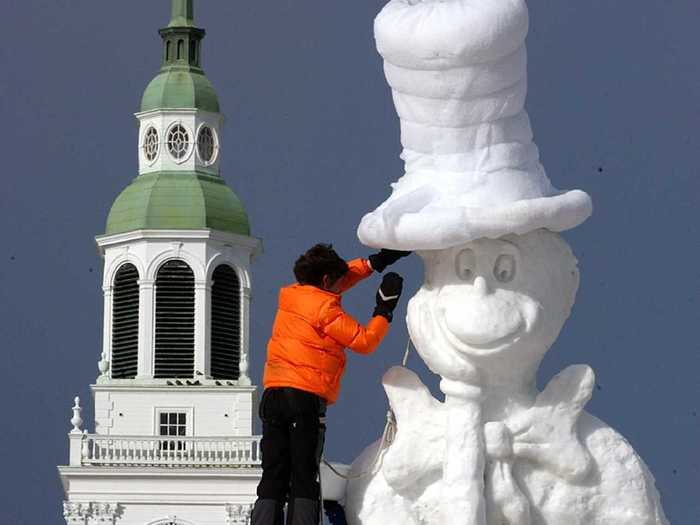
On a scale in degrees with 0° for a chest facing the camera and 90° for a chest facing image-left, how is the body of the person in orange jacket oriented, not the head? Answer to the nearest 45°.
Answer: approximately 225°

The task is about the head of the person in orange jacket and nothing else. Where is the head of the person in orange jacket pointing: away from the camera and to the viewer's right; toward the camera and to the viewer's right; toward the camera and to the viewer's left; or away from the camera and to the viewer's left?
away from the camera and to the viewer's right

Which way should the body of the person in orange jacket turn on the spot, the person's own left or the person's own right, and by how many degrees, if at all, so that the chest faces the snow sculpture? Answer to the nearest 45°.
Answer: approximately 45° to the person's own right
